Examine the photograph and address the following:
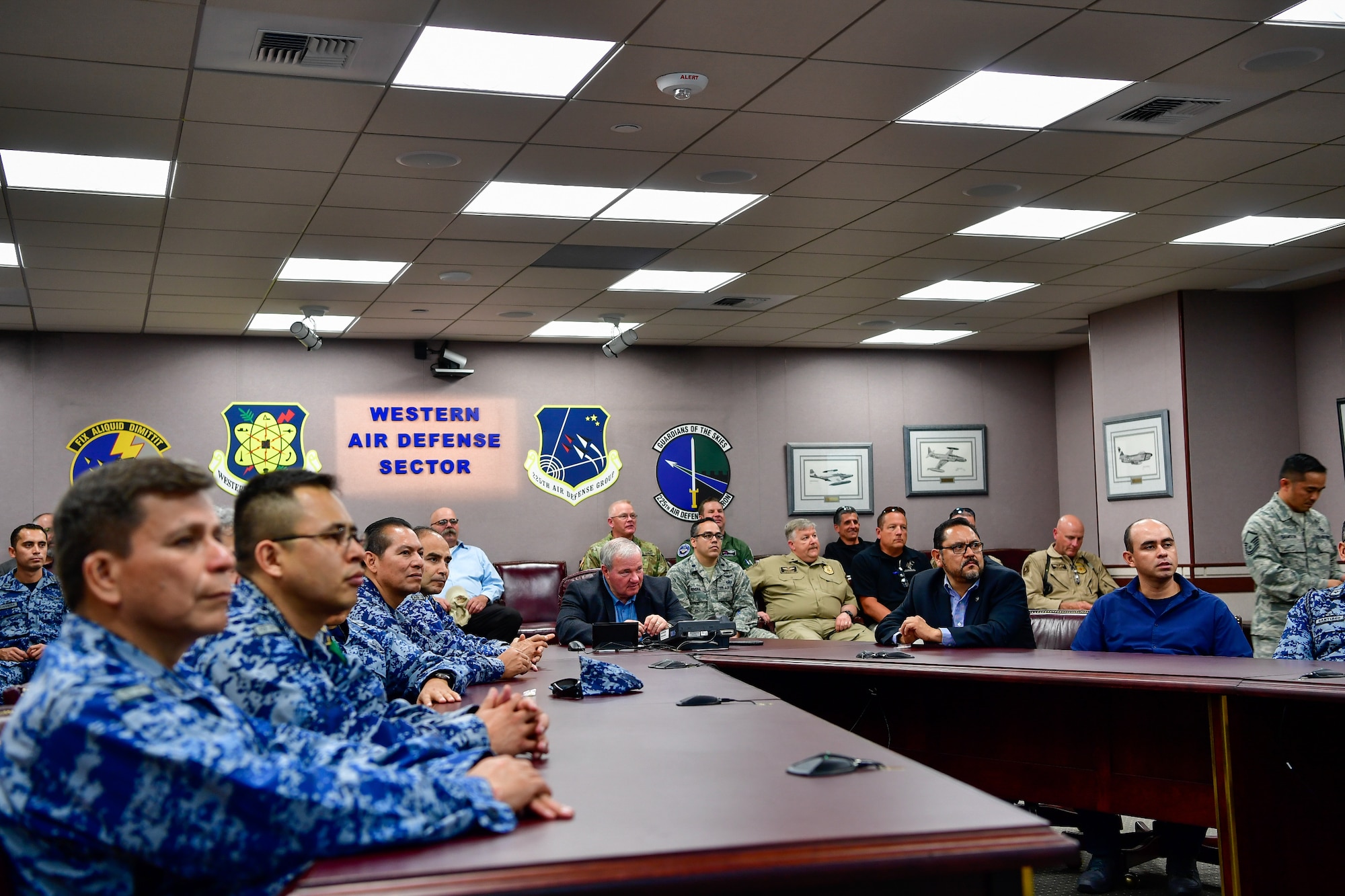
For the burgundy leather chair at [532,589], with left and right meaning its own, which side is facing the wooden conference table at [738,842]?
front

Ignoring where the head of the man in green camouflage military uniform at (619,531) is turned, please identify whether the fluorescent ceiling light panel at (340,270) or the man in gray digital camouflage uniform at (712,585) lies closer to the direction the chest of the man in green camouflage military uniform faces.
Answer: the man in gray digital camouflage uniform

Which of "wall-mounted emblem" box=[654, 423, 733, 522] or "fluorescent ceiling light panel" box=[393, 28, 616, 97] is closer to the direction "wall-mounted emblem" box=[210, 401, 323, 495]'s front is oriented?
the fluorescent ceiling light panel

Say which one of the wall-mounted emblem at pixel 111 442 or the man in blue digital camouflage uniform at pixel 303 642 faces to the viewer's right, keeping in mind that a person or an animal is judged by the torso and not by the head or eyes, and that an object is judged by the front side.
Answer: the man in blue digital camouflage uniform

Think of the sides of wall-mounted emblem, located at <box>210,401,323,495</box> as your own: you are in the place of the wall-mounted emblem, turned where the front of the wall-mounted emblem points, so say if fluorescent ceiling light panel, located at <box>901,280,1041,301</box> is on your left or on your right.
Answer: on your left

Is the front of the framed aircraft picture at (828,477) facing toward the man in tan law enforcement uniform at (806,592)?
yes

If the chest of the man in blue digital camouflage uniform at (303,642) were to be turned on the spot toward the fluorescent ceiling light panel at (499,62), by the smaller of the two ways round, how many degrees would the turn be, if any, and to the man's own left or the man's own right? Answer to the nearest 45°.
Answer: approximately 90° to the man's own left

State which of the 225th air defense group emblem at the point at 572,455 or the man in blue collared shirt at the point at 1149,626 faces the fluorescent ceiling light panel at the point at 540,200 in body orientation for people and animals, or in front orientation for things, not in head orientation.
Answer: the 225th air defense group emblem

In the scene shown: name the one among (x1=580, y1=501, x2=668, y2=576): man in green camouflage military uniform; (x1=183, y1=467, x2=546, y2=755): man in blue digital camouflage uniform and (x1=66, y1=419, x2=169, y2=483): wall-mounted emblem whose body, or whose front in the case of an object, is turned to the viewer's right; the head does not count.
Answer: the man in blue digital camouflage uniform

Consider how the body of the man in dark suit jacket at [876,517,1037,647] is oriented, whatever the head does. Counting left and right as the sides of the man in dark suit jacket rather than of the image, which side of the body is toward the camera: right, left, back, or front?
front

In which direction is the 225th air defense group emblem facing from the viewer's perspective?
toward the camera

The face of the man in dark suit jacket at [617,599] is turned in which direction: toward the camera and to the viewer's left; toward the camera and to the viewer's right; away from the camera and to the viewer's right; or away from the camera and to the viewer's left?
toward the camera and to the viewer's right

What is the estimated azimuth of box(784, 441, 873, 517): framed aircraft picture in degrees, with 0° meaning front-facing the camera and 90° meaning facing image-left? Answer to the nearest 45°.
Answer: approximately 0°

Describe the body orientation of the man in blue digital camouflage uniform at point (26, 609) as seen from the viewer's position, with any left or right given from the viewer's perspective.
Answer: facing the viewer and to the right of the viewer
